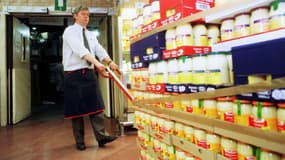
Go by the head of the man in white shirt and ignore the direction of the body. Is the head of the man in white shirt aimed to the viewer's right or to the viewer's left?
to the viewer's right

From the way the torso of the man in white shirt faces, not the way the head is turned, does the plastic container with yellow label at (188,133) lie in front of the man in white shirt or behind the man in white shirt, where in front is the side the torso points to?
in front

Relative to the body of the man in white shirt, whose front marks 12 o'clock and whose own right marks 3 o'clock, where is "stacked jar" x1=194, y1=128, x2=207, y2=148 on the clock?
The stacked jar is roughly at 1 o'clock from the man in white shirt.

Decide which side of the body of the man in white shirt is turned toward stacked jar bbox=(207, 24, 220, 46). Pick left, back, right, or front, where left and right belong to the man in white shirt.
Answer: front

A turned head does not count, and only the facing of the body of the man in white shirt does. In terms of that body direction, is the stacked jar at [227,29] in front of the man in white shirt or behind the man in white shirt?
in front

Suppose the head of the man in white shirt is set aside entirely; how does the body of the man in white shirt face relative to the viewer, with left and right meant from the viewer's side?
facing the viewer and to the right of the viewer

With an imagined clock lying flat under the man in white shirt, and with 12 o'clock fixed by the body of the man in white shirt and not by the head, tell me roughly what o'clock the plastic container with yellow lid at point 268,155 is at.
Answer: The plastic container with yellow lid is roughly at 1 o'clock from the man in white shirt.

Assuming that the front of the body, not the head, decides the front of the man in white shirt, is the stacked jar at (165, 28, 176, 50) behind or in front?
in front

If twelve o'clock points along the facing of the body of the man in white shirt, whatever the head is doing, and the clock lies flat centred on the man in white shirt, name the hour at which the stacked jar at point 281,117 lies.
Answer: The stacked jar is roughly at 1 o'clock from the man in white shirt.

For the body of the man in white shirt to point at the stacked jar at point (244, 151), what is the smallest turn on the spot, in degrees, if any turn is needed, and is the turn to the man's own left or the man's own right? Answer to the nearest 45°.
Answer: approximately 45° to the man's own right
